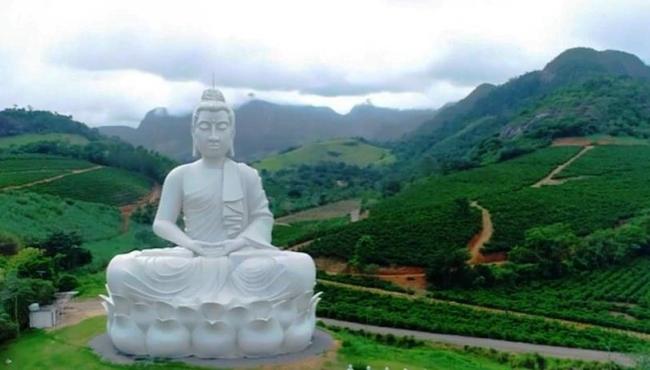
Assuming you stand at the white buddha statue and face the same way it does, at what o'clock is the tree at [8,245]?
The tree is roughly at 5 o'clock from the white buddha statue.

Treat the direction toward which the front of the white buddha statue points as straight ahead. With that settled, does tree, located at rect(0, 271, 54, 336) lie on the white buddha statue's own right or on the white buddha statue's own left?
on the white buddha statue's own right

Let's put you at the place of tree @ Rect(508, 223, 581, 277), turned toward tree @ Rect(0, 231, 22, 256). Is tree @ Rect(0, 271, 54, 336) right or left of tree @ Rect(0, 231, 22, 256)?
left

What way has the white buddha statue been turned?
toward the camera

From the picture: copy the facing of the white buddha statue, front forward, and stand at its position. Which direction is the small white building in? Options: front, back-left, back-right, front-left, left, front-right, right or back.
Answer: back-right

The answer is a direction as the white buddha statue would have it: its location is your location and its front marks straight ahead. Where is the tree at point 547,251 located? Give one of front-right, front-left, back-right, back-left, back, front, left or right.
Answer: back-left
